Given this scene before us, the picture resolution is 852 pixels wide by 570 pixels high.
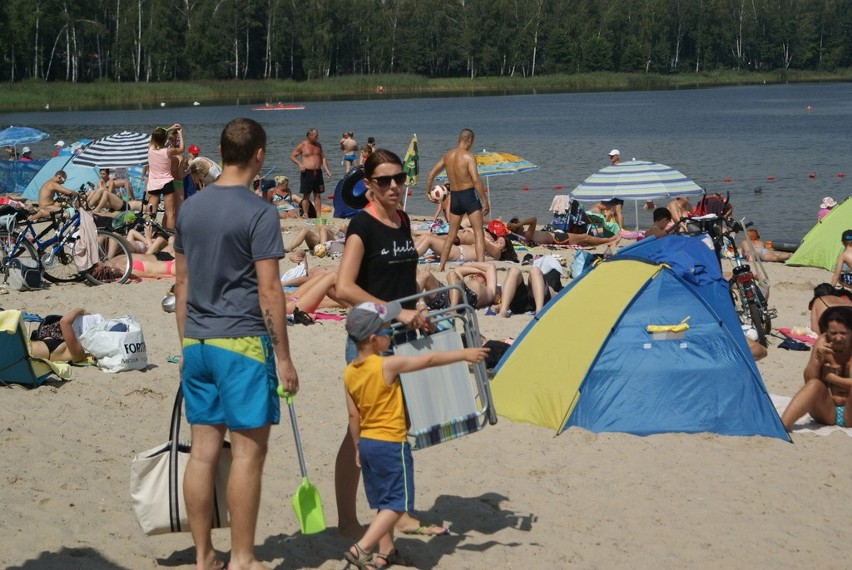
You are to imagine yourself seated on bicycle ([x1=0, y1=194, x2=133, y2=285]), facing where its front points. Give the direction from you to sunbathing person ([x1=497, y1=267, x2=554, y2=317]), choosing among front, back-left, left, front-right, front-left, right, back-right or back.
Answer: front-right

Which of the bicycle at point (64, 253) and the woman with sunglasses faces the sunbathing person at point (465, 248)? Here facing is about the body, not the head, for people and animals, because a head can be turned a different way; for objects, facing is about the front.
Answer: the bicycle

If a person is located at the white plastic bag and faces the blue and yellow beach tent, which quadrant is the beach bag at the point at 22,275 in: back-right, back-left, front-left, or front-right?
back-left

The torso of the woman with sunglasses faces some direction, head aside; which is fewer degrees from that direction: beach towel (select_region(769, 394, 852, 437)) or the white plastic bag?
the beach towel

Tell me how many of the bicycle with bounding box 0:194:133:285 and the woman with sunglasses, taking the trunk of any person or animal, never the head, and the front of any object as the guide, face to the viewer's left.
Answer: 0

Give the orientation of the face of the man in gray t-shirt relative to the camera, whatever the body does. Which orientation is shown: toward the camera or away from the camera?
away from the camera

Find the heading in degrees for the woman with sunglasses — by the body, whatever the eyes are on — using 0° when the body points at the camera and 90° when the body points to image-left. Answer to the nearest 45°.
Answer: approximately 315°

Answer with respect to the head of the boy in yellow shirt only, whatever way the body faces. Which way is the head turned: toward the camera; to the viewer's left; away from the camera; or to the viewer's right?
to the viewer's right

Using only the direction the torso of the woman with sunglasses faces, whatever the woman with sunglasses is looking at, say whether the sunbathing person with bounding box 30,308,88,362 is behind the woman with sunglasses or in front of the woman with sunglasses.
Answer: behind

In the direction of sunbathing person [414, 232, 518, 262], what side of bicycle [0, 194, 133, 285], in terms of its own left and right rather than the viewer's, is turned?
front

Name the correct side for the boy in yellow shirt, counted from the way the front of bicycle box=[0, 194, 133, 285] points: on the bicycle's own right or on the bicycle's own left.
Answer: on the bicycle's own right

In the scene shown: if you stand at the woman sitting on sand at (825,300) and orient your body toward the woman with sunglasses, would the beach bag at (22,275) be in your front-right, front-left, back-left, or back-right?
front-right

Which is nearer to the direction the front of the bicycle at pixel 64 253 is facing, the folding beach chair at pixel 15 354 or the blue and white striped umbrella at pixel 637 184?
the blue and white striped umbrella

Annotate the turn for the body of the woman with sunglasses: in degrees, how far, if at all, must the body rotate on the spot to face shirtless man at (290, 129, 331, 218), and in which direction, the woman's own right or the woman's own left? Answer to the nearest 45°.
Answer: approximately 135° to the woman's own left
